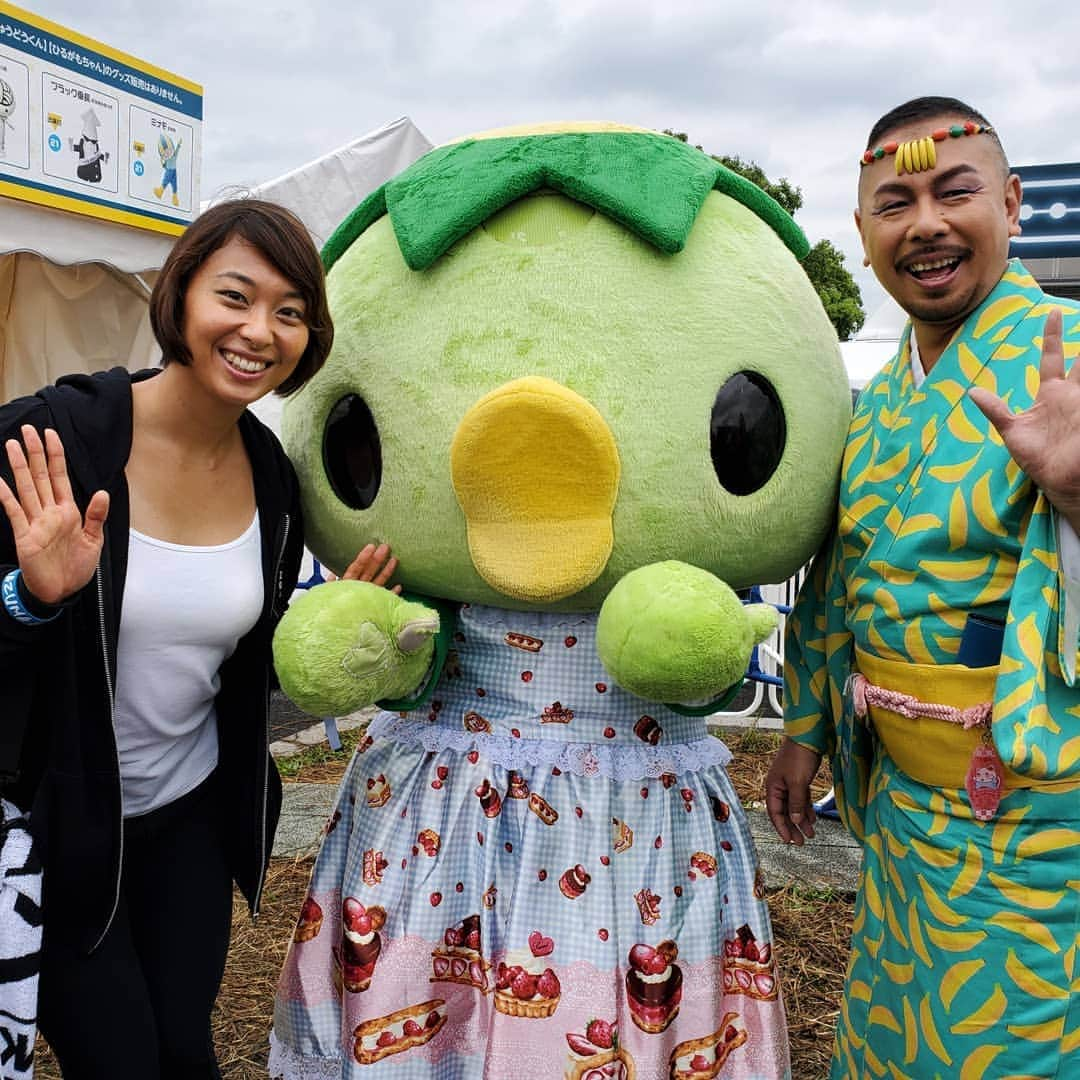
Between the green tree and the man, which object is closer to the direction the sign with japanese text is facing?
the man

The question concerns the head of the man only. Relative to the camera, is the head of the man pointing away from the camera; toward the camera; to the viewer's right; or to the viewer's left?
toward the camera

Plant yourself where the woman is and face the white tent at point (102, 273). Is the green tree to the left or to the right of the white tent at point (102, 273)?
right

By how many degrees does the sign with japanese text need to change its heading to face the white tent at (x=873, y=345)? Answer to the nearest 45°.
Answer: approximately 45° to its left

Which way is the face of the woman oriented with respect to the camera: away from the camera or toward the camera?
toward the camera

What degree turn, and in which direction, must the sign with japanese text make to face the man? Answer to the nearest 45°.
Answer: approximately 45° to its right

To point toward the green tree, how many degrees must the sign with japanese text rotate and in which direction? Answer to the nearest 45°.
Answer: approximately 90° to its left

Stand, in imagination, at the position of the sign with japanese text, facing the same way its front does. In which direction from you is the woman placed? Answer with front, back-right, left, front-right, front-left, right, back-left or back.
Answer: front-right

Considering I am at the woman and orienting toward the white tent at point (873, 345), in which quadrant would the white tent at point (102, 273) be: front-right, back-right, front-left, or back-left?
front-left
